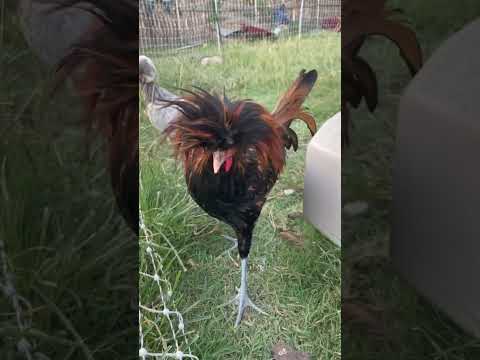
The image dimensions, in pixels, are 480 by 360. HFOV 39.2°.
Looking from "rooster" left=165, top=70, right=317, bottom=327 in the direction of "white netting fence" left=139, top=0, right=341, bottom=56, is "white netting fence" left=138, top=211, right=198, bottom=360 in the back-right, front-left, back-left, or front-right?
back-left

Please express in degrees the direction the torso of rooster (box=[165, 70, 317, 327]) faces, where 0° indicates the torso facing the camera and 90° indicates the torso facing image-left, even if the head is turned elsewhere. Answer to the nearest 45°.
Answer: approximately 45°
